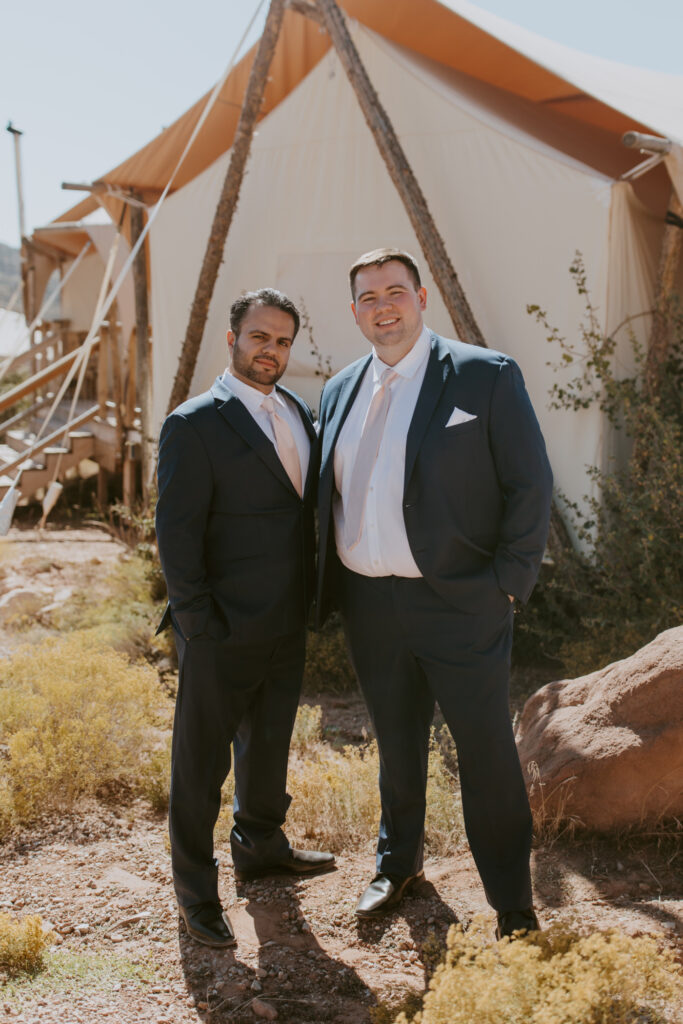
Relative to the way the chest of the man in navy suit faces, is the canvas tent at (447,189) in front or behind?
behind

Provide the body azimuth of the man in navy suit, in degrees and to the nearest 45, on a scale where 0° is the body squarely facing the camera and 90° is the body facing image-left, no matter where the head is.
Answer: approximately 45°

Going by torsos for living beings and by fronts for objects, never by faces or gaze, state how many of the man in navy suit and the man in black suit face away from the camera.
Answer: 0

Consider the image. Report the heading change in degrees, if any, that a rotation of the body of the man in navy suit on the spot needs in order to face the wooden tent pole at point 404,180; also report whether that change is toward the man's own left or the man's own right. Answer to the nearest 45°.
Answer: approximately 135° to the man's own right

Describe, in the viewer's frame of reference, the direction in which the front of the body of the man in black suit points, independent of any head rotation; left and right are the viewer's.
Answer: facing the viewer and to the right of the viewer

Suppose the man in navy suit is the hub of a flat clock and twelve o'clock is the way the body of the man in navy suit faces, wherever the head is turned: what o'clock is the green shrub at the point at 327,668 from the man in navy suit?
The green shrub is roughly at 4 o'clock from the man in navy suit.

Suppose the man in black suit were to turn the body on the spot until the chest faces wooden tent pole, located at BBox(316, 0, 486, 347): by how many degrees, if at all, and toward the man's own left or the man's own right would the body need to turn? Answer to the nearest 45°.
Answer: approximately 135° to the man's own left
